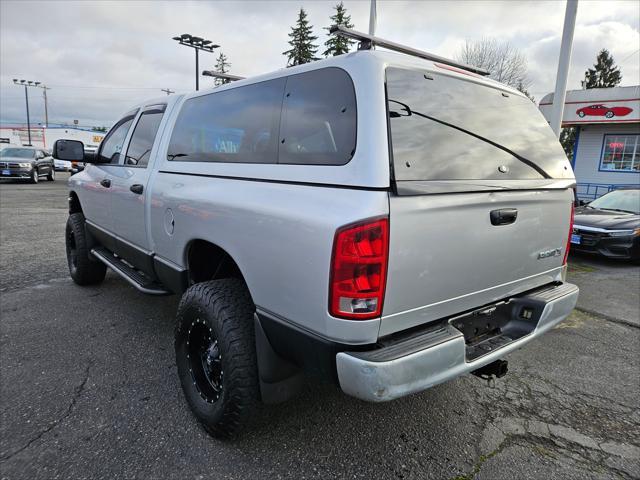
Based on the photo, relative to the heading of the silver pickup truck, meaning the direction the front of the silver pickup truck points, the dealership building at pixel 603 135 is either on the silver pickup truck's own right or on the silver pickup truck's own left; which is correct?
on the silver pickup truck's own right

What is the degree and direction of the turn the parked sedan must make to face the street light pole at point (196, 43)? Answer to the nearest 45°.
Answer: approximately 90° to its right

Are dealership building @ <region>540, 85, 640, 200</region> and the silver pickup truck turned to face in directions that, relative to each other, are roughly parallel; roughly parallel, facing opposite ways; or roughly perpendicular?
roughly perpendicular

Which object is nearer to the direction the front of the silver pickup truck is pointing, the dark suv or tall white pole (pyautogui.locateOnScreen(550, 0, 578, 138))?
the dark suv

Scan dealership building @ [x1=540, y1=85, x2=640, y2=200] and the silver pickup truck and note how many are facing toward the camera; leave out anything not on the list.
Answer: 1

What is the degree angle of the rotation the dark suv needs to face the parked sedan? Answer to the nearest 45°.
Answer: approximately 45° to its left

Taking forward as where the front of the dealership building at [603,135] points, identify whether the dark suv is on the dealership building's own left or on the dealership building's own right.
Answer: on the dealership building's own right

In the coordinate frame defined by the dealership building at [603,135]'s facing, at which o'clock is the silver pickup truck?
The silver pickup truck is roughly at 12 o'clock from the dealership building.

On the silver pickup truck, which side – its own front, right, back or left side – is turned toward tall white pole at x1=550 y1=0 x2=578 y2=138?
right

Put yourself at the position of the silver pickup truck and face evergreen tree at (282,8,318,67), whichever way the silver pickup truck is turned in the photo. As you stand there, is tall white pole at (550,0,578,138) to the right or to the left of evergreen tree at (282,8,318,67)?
right

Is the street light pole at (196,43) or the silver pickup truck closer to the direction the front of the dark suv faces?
the silver pickup truck

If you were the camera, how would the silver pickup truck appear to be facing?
facing away from the viewer and to the left of the viewer

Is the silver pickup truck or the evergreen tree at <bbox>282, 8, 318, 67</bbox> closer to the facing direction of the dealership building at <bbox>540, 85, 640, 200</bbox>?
the silver pickup truck

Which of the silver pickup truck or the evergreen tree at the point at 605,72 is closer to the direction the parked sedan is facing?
the silver pickup truck

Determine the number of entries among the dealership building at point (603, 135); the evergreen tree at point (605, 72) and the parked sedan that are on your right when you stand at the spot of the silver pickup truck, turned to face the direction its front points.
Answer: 3

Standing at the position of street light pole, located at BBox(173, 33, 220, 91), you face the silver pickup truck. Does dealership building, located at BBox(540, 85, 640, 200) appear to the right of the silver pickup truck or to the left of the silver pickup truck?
left
